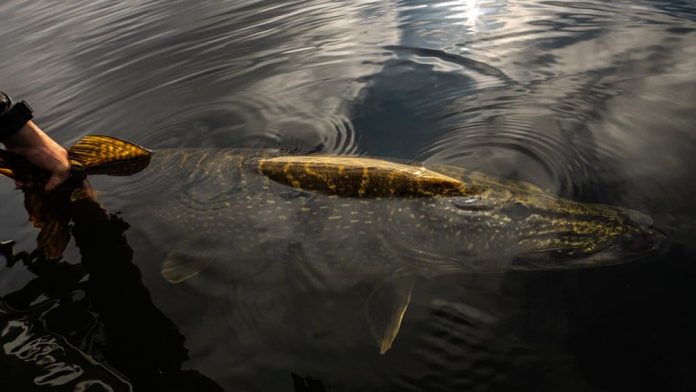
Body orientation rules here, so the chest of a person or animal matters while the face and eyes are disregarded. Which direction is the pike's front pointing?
to the viewer's right
